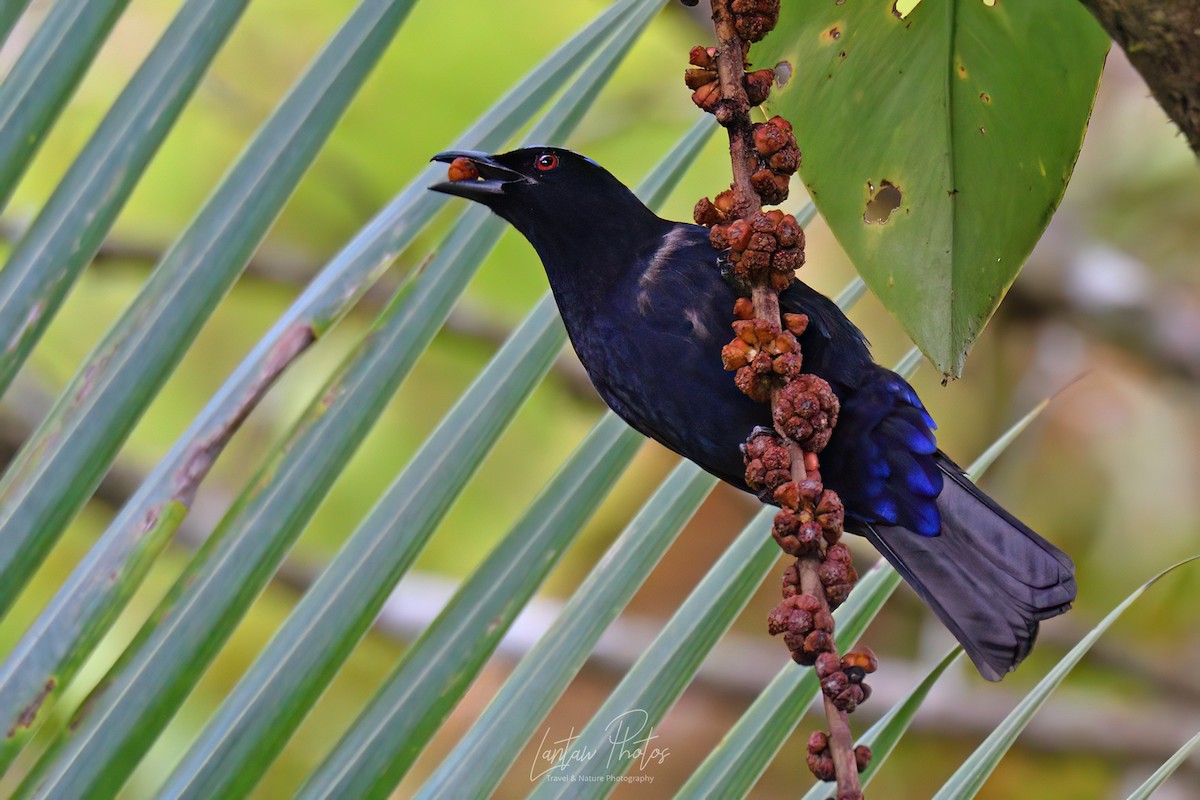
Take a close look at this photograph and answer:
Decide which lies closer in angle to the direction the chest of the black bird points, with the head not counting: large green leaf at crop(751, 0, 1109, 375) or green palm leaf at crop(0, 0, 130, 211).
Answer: the green palm leaf

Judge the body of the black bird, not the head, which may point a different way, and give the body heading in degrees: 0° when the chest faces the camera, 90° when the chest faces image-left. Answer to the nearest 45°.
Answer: approximately 90°

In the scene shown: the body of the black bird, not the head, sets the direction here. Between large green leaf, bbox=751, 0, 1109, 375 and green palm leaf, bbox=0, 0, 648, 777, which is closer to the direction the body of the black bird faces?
the green palm leaf
